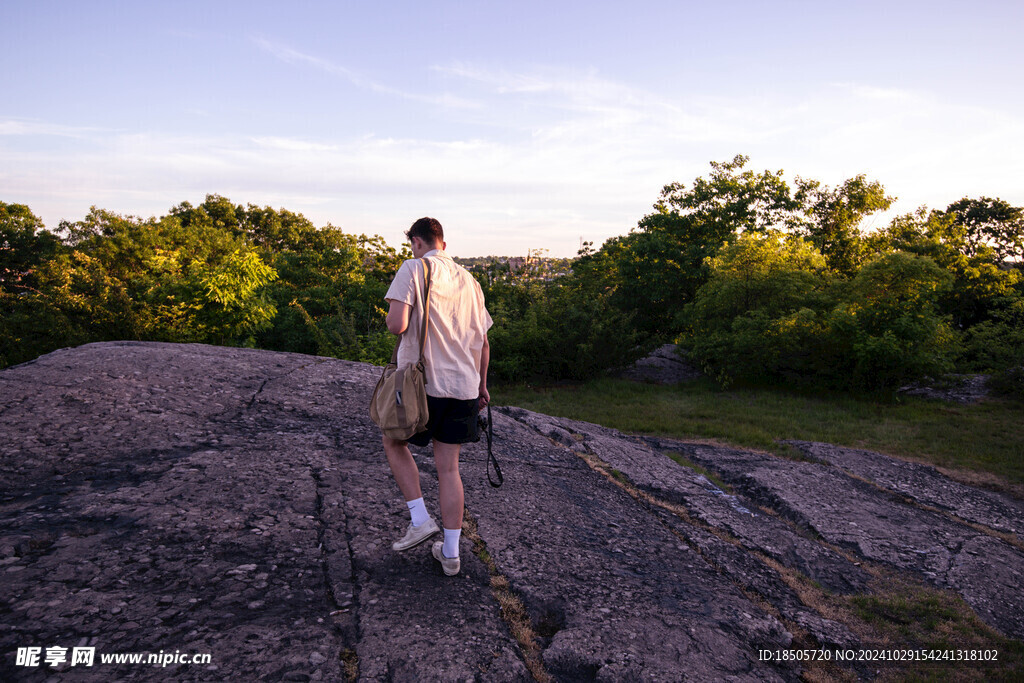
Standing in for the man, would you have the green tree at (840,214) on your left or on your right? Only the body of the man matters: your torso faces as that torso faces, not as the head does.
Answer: on your right

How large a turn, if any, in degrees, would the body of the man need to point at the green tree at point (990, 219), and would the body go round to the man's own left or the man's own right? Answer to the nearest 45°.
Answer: approximately 90° to the man's own right

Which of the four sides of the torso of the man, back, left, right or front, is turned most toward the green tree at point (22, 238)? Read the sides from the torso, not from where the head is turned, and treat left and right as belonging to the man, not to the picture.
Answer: front

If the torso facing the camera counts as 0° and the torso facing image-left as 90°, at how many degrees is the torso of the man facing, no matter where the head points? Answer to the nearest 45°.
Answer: approximately 135°

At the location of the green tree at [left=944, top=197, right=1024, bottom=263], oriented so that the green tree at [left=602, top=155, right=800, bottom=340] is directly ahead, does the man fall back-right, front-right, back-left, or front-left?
front-left
